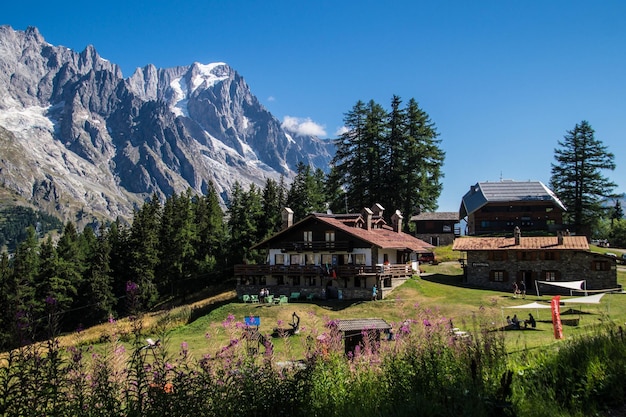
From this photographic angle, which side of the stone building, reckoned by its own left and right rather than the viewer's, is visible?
front

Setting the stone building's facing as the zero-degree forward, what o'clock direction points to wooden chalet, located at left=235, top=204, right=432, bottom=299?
The wooden chalet is roughly at 2 o'clock from the stone building.
